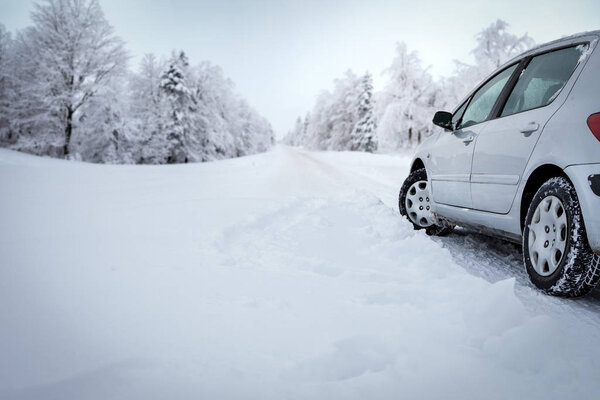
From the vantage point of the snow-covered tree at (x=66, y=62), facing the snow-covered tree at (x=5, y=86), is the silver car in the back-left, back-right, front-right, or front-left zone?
back-left

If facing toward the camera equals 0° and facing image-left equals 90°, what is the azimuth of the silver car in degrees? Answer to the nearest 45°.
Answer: approximately 135°

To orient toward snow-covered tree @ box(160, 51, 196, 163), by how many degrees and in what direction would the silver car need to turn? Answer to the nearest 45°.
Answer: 0° — it already faces it
